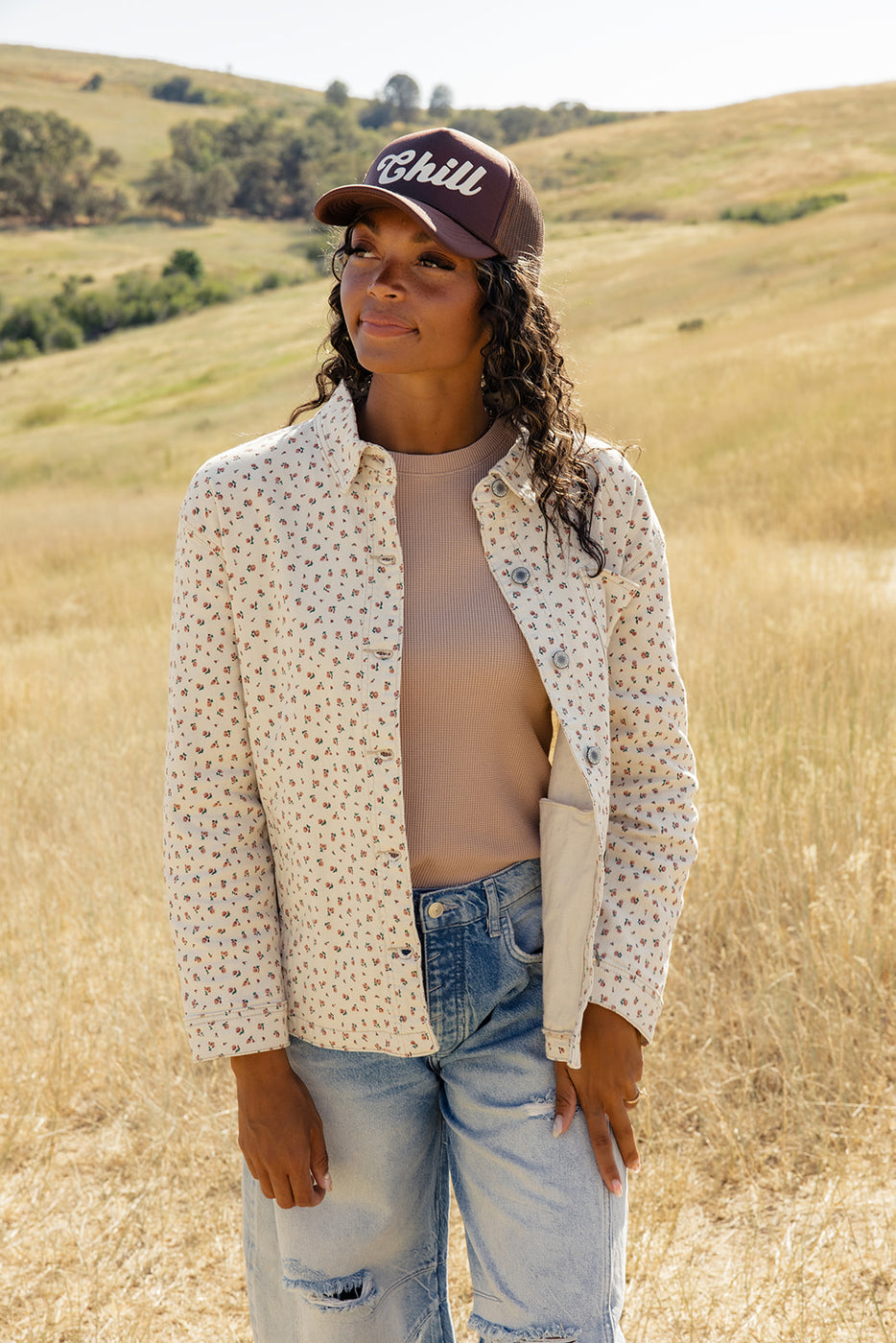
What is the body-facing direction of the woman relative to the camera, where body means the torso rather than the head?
toward the camera

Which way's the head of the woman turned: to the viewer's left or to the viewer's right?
to the viewer's left
